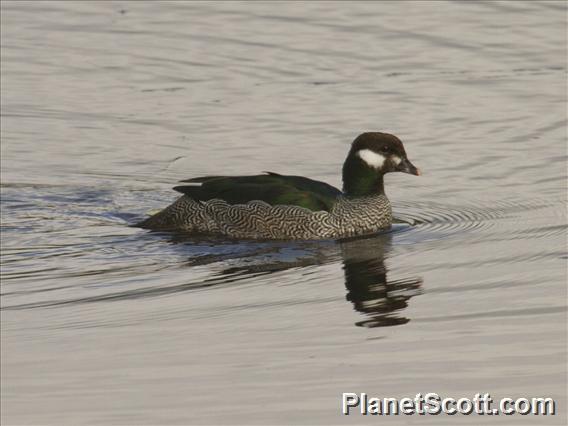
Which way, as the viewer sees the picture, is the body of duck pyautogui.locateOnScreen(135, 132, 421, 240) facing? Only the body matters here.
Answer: to the viewer's right
